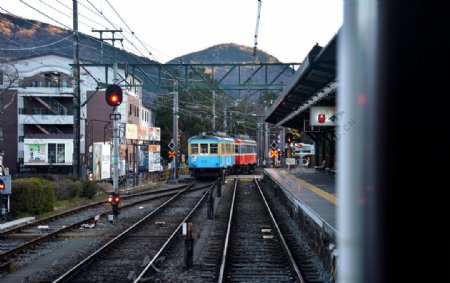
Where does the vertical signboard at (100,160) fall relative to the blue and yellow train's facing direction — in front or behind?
in front

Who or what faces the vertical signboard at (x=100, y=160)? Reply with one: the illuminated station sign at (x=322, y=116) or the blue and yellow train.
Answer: the blue and yellow train

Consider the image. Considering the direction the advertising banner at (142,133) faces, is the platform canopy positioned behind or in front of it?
in front

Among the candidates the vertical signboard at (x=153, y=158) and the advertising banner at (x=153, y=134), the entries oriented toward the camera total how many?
2

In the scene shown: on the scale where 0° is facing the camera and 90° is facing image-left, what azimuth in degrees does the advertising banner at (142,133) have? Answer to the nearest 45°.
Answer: approximately 0°

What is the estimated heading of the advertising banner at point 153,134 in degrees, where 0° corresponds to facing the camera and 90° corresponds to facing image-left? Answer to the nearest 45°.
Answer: approximately 0°

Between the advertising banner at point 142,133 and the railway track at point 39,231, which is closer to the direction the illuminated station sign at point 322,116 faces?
the railway track
